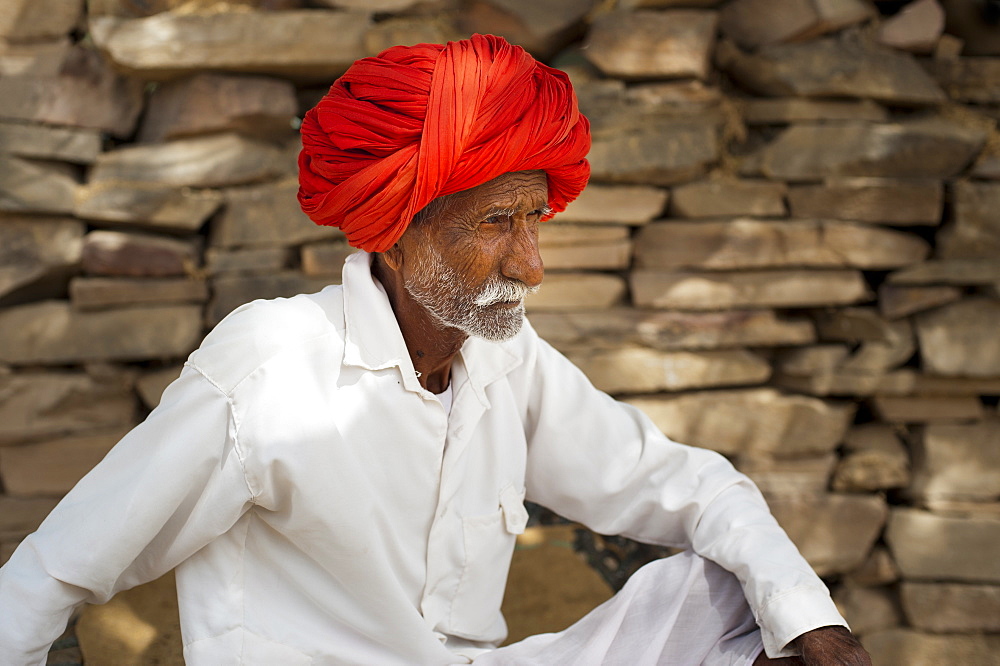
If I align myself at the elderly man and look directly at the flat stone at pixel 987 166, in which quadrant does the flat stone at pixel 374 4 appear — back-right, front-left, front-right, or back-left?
front-left

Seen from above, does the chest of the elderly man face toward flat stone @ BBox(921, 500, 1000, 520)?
no

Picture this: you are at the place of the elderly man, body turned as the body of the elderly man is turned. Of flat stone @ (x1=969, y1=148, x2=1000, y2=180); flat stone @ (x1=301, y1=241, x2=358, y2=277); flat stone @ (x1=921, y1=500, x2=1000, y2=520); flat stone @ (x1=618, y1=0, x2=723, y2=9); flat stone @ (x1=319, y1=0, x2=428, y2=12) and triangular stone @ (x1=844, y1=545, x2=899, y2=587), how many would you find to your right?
0

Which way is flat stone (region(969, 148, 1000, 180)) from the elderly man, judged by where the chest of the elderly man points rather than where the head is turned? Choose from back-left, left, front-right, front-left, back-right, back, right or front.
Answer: left

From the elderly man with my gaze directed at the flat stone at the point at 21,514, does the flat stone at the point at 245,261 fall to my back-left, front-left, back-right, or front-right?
front-right

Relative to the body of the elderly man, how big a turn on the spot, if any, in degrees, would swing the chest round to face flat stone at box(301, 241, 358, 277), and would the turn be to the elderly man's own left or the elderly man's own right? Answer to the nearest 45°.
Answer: approximately 135° to the elderly man's own left

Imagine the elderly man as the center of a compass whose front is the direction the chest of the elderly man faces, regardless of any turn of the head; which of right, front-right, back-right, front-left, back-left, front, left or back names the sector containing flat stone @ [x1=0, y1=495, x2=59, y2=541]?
back

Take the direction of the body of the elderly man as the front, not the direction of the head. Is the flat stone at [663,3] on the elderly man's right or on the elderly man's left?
on the elderly man's left

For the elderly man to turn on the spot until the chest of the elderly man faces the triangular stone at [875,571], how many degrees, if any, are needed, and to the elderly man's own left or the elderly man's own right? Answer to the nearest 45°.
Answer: approximately 90° to the elderly man's own left

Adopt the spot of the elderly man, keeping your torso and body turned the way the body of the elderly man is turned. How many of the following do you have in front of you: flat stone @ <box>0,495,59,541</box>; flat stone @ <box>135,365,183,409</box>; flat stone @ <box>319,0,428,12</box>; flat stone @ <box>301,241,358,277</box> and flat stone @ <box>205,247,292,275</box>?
0

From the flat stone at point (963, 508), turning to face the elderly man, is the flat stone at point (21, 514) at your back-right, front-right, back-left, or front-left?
front-right

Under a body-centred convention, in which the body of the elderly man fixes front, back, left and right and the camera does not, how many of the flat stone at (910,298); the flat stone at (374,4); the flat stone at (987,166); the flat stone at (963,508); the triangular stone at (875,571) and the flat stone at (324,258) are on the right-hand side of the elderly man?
0

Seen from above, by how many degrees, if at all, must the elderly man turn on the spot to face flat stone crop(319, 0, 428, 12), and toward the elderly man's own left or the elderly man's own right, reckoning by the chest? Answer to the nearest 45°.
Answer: approximately 135° to the elderly man's own left

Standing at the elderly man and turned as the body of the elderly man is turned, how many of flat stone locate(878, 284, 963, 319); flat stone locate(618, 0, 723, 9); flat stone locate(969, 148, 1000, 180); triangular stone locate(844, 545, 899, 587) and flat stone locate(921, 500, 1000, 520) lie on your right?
0
